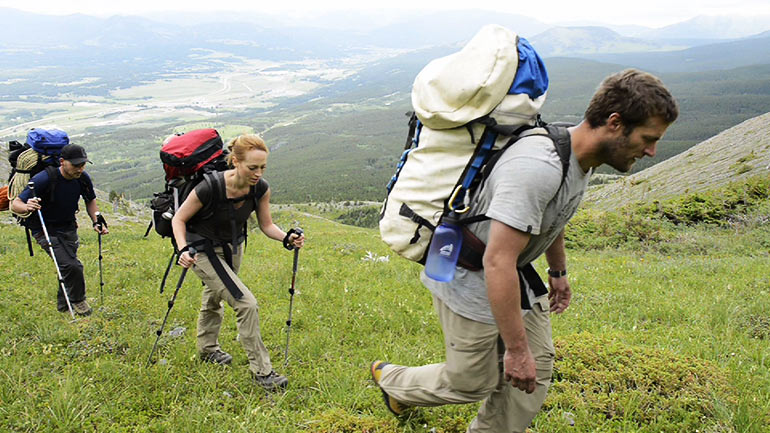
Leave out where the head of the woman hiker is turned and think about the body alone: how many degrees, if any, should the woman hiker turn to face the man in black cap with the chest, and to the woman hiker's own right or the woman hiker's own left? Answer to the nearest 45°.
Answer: approximately 180°

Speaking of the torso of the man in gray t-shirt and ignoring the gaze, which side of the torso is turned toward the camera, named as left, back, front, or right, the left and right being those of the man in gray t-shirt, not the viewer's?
right

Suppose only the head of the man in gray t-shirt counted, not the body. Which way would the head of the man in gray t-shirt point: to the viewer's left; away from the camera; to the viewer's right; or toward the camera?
to the viewer's right

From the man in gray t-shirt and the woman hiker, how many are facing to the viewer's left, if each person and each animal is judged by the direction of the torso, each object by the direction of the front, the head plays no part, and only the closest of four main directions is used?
0

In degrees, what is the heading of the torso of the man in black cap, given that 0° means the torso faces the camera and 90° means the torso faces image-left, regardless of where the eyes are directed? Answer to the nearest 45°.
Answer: approximately 315°

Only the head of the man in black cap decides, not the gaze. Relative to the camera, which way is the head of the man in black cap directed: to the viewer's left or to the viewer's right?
to the viewer's right

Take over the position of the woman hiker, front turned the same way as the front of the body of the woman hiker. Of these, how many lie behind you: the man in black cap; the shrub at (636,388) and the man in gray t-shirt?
1

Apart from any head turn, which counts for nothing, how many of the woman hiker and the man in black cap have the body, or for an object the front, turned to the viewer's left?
0
